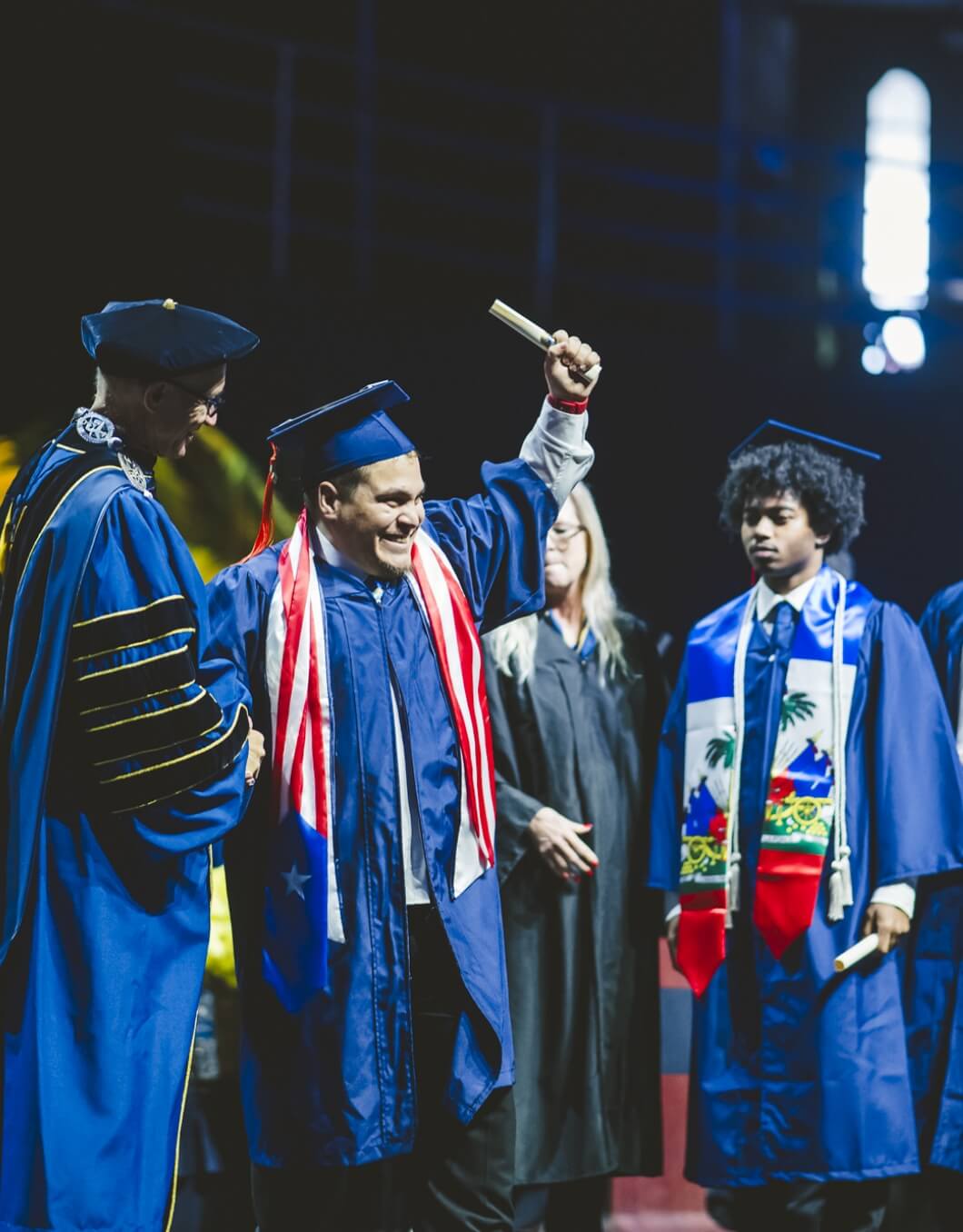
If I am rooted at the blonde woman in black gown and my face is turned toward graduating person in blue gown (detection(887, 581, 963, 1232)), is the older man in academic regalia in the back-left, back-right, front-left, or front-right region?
back-right

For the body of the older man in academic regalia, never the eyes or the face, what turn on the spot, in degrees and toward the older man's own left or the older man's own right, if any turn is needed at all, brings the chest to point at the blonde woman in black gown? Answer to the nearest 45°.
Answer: approximately 45° to the older man's own left

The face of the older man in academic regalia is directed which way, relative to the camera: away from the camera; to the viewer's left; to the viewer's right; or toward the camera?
to the viewer's right

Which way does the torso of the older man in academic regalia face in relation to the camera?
to the viewer's right

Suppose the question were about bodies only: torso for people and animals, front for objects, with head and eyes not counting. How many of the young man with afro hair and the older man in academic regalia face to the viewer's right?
1

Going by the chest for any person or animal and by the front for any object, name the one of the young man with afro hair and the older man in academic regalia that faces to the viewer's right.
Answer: the older man in academic regalia

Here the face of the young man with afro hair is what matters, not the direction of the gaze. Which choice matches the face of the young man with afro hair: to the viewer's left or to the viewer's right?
to the viewer's left

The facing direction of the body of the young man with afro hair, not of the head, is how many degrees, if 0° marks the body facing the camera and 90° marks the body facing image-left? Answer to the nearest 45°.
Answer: approximately 45°

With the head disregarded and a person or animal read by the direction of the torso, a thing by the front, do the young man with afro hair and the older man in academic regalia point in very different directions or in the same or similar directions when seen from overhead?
very different directions
